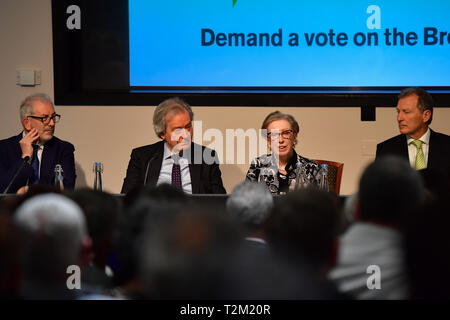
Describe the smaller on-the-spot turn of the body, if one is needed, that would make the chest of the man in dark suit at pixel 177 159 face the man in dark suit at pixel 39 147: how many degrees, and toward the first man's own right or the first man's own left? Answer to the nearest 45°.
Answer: approximately 90° to the first man's own right

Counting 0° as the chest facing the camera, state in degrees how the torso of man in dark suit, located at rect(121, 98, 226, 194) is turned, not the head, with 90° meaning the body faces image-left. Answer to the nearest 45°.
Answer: approximately 0°

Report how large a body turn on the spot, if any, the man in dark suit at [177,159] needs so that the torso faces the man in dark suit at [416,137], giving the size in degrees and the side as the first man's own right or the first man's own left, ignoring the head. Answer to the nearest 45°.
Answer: approximately 90° to the first man's own left

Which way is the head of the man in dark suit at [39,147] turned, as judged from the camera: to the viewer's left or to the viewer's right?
to the viewer's right

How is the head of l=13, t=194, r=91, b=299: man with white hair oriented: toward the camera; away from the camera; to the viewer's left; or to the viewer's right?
away from the camera

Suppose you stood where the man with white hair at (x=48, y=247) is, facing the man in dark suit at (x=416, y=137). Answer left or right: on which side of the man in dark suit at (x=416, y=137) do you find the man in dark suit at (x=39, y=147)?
left

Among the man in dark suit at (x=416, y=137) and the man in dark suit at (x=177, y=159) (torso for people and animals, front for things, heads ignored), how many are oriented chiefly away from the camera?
0

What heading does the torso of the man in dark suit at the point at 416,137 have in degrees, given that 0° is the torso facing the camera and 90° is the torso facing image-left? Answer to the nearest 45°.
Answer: approximately 45°

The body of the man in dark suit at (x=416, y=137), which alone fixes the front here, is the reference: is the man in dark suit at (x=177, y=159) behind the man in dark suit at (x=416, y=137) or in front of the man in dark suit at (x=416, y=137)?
in front

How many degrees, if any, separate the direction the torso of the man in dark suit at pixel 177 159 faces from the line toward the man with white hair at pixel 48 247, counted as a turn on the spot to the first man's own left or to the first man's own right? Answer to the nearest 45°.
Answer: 0° — they already face them
